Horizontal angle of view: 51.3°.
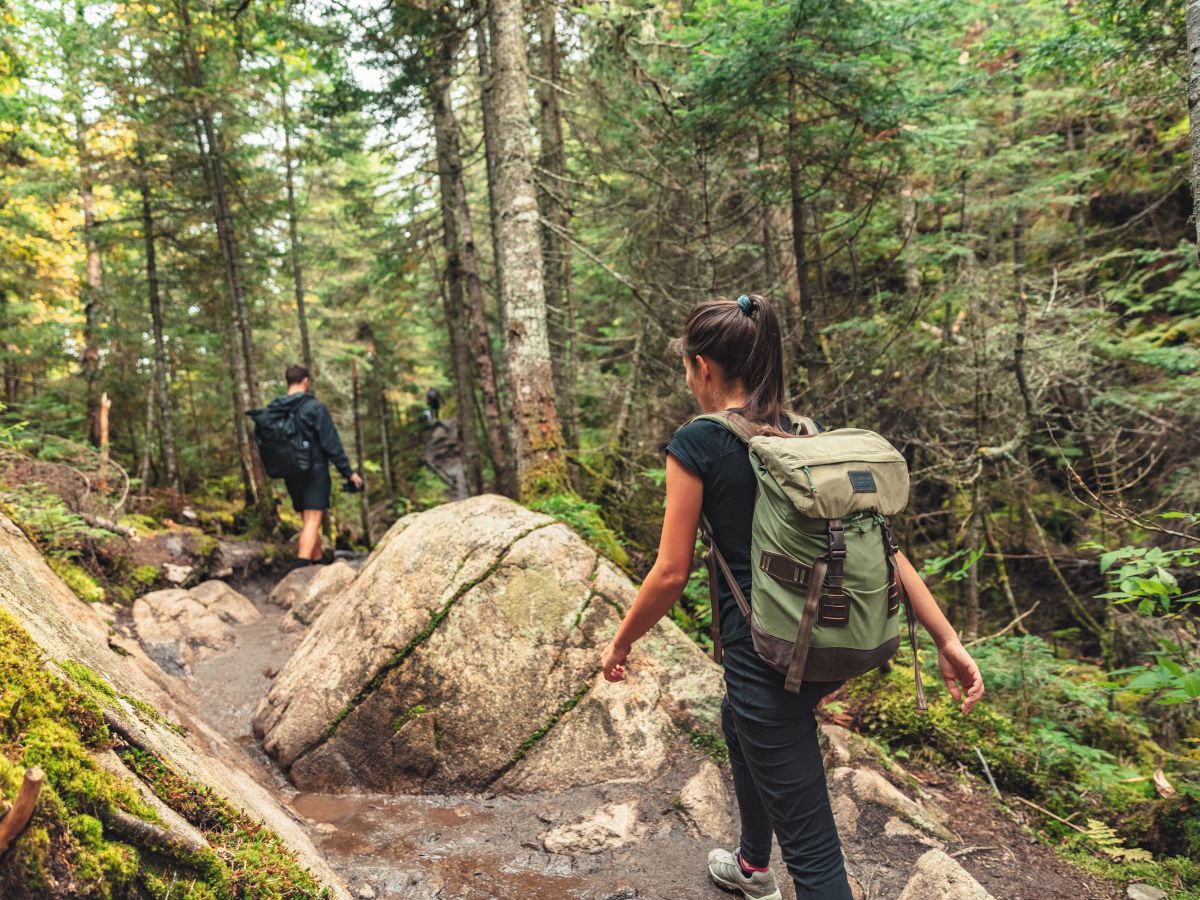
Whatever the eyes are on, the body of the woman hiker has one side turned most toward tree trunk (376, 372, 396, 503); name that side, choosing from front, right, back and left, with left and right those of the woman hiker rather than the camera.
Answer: front

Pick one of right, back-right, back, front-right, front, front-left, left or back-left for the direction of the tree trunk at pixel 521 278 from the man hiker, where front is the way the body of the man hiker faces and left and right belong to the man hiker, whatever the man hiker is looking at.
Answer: right

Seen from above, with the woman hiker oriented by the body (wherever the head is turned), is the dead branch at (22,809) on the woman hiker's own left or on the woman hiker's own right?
on the woman hiker's own left

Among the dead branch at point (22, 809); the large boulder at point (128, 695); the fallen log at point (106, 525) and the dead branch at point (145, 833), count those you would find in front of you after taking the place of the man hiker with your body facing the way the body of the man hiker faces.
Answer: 0

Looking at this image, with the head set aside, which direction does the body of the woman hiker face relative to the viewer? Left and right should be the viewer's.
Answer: facing away from the viewer and to the left of the viewer

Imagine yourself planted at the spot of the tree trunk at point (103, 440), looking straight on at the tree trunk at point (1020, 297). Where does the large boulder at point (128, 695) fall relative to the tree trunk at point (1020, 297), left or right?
right

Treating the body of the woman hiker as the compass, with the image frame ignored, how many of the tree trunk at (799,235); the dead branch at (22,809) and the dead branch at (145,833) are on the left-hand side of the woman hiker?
2

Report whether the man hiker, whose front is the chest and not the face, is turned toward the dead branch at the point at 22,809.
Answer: no

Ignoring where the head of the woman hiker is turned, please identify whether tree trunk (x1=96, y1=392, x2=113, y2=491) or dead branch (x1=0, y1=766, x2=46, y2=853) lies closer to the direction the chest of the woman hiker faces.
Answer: the tree trunk

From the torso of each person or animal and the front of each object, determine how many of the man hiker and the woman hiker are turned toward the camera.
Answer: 0

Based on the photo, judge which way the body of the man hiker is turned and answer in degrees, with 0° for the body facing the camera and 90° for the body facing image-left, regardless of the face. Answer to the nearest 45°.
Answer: approximately 225°
